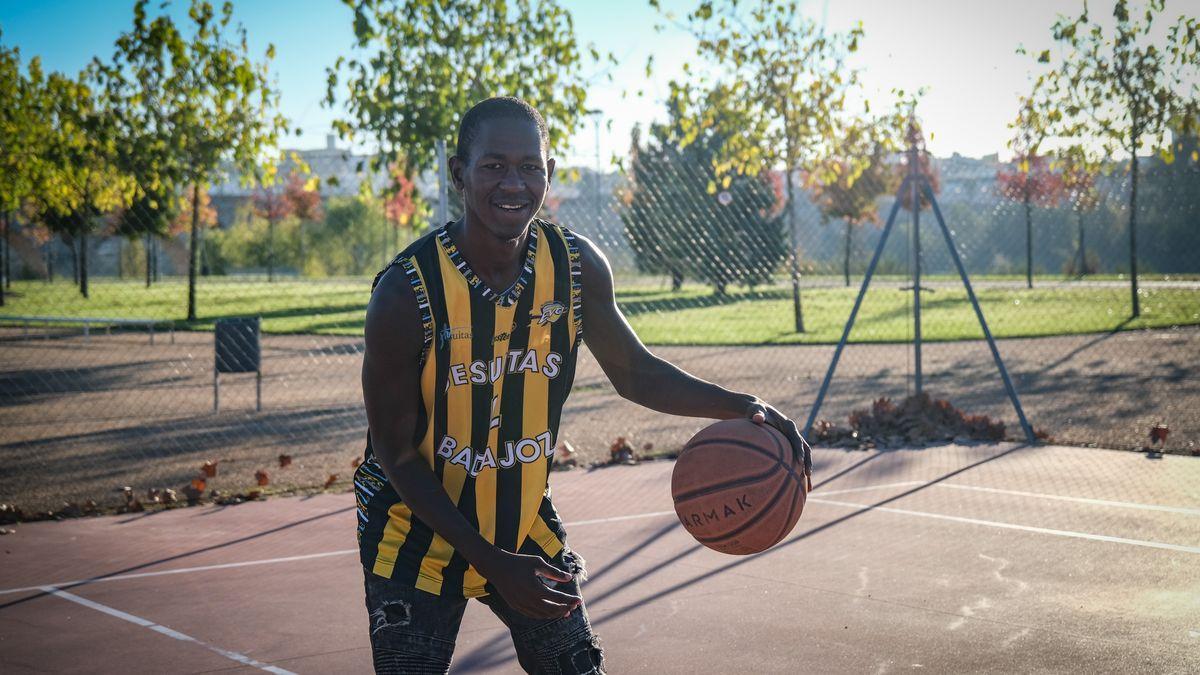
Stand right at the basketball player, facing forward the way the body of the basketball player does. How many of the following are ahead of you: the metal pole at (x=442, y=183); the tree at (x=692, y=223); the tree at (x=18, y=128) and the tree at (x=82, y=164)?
0

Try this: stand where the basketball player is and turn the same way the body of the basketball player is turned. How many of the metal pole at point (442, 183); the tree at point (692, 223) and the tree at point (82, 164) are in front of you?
0

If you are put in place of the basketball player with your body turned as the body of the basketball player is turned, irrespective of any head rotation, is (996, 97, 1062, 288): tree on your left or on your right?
on your left

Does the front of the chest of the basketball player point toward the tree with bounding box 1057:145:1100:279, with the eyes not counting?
no

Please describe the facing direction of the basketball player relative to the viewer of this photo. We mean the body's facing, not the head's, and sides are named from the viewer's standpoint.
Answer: facing the viewer and to the right of the viewer

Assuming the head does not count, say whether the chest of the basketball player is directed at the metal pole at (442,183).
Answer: no

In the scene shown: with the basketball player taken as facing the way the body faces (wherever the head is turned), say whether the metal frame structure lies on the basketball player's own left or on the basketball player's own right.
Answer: on the basketball player's own left

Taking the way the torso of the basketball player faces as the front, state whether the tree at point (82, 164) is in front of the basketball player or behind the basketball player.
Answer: behind

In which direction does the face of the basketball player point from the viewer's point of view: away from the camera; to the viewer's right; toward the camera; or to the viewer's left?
toward the camera

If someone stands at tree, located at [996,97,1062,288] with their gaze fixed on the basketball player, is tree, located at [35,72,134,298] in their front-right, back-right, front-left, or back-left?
front-right

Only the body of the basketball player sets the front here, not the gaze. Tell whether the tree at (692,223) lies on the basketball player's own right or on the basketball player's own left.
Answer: on the basketball player's own left

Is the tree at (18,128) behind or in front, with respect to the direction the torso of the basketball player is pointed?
behind
